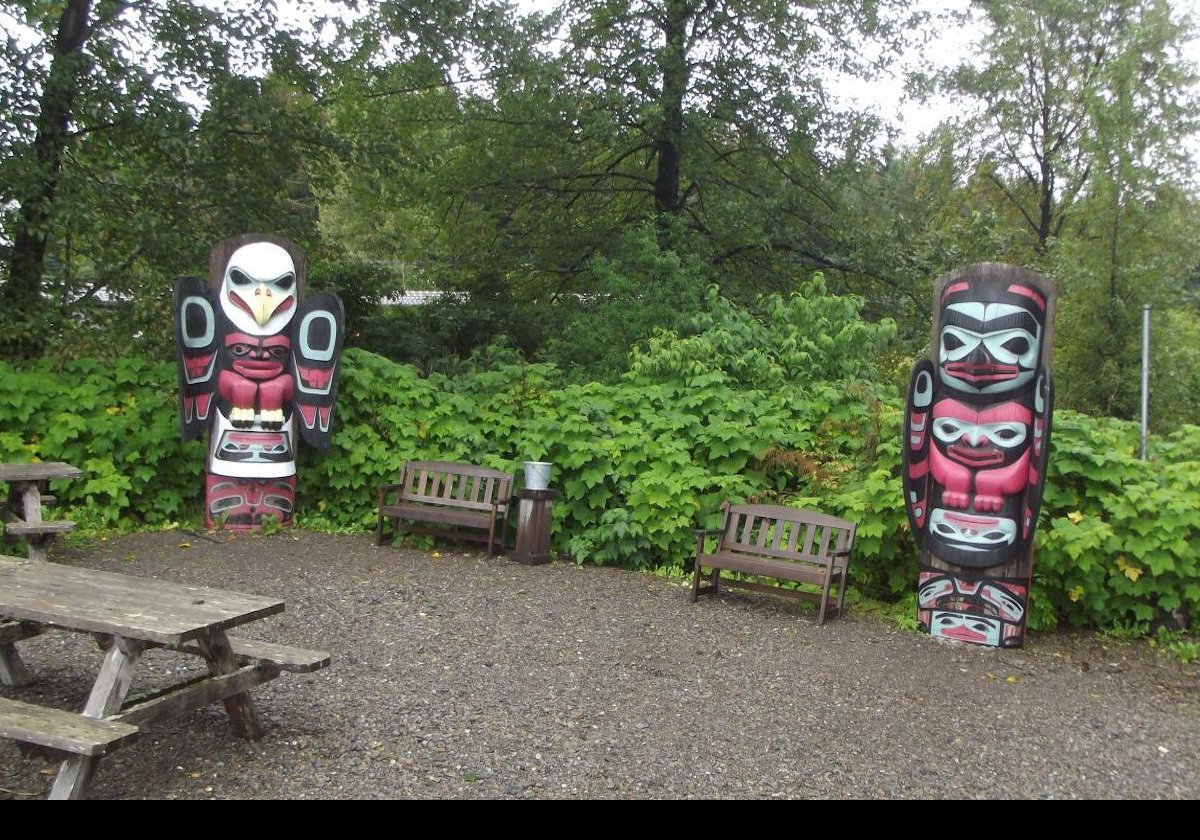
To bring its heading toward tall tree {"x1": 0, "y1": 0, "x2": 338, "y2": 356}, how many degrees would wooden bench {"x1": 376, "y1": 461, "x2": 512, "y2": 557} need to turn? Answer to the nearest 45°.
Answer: approximately 90° to its right

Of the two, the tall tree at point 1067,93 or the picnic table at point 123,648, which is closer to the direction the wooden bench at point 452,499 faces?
the picnic table

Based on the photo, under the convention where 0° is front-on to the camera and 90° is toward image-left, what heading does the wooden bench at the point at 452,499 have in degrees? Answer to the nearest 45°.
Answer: approximately 45°

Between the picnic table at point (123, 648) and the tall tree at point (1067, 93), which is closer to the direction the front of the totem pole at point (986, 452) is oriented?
the picnic table

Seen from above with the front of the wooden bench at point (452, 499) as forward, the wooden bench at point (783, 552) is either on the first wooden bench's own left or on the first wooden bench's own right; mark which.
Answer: on the first wooden bench's own left

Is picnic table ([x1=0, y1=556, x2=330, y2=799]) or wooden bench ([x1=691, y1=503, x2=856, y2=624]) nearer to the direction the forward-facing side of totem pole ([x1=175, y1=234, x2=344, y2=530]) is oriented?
the picnic table

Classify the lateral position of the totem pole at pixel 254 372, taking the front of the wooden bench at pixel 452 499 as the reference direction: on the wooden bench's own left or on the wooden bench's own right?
on the wooden bench's own right

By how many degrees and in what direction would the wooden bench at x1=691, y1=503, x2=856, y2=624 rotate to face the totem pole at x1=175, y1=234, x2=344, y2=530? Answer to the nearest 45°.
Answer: approximately 45° to its right

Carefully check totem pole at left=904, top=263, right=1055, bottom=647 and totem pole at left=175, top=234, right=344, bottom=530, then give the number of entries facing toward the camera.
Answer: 2

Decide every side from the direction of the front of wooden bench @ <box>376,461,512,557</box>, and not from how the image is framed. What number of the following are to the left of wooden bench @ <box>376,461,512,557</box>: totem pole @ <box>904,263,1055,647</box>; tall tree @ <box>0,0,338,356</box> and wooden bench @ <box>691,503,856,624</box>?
2

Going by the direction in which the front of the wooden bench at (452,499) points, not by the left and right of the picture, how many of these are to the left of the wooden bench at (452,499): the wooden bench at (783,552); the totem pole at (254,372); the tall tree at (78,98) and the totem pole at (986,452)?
2

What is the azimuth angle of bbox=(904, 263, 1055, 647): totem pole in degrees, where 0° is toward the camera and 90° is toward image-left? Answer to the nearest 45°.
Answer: approximately 0°
